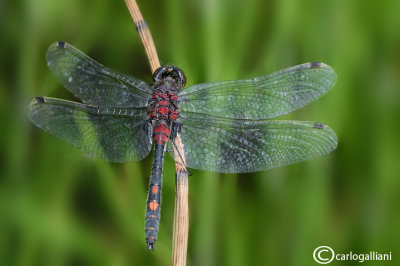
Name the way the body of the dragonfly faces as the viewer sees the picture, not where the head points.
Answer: away from the camera
